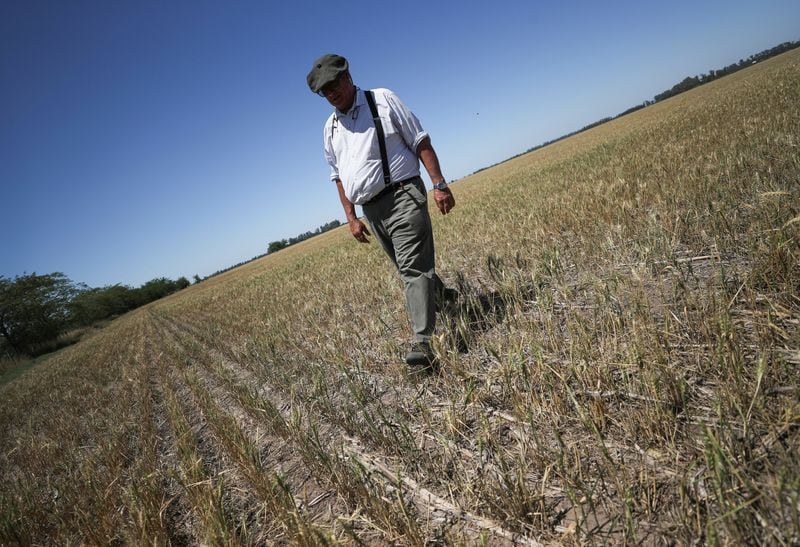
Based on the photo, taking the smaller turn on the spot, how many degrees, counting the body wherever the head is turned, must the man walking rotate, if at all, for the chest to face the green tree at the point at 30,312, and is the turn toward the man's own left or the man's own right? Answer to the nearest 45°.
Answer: approximately 90° to the man's own right

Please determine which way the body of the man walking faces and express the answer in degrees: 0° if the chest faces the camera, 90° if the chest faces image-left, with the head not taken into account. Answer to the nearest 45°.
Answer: approximately 45°

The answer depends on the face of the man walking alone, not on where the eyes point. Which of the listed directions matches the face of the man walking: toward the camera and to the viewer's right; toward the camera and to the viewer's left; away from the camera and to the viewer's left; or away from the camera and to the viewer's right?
toward the camera and to the viewer's left
